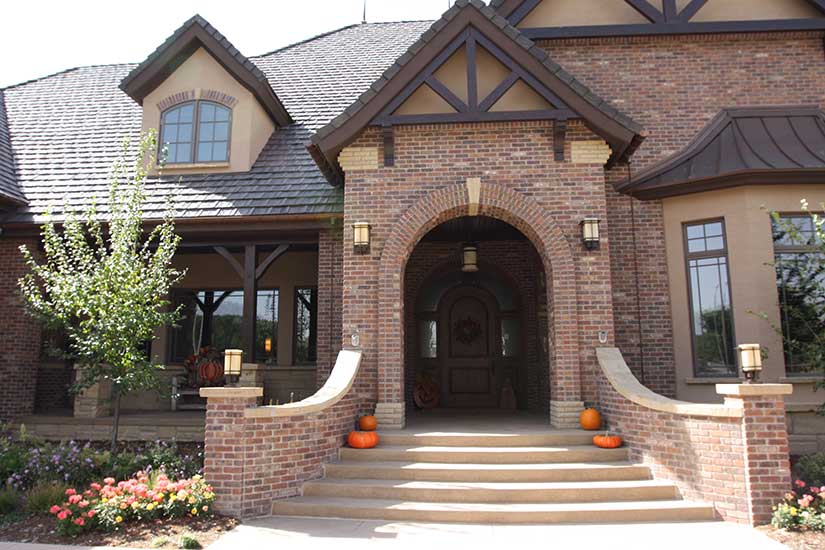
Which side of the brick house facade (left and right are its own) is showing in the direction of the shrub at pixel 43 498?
right

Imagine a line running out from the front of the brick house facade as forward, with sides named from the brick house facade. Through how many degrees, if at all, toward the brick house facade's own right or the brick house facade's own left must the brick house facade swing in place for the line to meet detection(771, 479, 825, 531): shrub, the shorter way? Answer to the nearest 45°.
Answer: approximately 45° to the brick house facade's own left

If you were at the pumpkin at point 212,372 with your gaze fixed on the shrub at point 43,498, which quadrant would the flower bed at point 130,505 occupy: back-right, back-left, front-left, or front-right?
front-left

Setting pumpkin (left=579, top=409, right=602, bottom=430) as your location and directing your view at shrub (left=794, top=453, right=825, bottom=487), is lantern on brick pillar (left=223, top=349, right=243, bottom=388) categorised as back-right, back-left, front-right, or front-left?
back-right

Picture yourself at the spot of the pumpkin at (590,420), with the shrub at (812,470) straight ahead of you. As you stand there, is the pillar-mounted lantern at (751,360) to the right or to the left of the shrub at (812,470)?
right

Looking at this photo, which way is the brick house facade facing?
toward the camera

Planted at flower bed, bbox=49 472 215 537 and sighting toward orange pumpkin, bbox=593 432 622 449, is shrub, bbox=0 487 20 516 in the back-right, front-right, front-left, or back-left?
back-left

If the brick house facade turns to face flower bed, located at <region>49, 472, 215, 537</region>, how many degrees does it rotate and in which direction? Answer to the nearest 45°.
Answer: approximately 45° to its right
